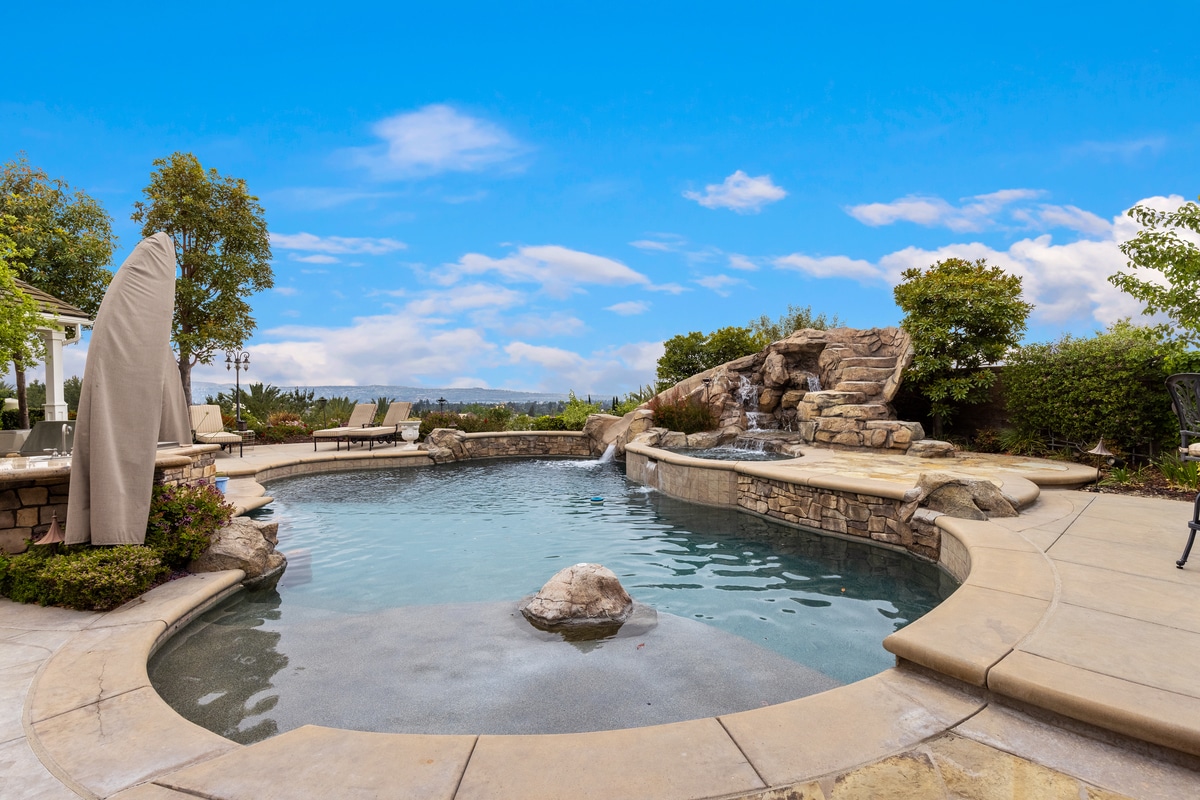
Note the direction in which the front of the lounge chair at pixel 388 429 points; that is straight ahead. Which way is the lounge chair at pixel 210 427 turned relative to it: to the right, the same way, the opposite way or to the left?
to the left

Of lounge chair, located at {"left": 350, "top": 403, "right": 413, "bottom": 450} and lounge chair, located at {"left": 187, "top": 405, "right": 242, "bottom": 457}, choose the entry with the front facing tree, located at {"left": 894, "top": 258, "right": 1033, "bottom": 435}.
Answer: lounge chair, located at {"left": 187, "top": 405, "right": 242, "bottom": 457}

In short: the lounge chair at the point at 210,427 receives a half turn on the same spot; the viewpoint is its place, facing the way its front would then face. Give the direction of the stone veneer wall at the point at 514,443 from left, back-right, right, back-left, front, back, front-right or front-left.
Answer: back-right

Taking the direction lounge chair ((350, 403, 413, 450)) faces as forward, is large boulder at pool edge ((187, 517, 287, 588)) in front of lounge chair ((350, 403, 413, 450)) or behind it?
in front

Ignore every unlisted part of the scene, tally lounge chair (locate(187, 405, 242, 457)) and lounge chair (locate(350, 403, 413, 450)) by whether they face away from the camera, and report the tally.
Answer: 0

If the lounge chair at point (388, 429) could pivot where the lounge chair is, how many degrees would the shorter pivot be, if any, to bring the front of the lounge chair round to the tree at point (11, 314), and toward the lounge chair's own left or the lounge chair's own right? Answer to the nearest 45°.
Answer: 0° — it already faces it

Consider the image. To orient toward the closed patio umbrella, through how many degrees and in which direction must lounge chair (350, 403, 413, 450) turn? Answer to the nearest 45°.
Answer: approximately 45° to its left

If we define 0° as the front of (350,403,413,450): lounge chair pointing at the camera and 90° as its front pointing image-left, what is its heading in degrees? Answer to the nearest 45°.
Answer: approximately 45°

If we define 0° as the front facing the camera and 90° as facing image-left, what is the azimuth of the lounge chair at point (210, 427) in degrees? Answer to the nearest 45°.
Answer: approximately 315°
